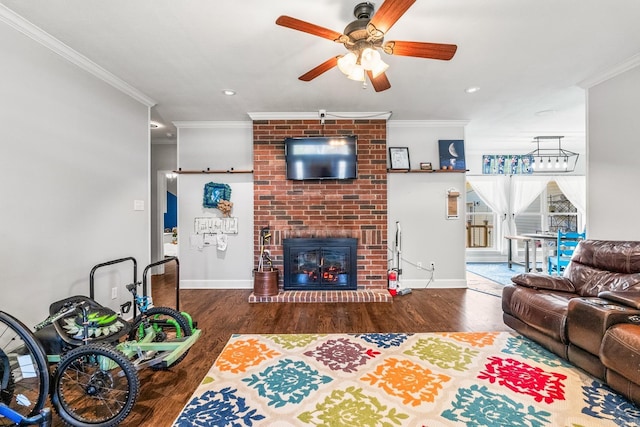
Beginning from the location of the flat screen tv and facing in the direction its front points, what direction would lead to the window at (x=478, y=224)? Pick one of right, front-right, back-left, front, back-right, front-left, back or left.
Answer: back-left

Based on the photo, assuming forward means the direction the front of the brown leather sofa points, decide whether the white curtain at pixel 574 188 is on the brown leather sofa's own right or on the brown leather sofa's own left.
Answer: on the brown leather sofa's own right

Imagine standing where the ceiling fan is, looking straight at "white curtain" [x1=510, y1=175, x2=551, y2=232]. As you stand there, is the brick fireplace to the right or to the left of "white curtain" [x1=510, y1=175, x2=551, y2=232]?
left

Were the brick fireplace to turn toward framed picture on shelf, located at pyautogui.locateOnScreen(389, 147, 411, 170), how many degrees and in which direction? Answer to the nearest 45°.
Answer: approximately 90° to its left

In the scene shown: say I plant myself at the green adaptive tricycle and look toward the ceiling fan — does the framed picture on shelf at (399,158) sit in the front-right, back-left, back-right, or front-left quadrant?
front-left

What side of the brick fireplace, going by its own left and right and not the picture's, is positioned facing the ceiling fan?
front

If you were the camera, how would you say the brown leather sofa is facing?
facing the viewer and to the left of the viewer

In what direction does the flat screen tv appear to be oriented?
toward the camera

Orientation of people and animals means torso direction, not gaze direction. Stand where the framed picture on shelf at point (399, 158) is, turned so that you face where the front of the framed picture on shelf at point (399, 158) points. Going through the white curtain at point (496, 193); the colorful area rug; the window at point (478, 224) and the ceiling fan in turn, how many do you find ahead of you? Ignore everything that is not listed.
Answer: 2

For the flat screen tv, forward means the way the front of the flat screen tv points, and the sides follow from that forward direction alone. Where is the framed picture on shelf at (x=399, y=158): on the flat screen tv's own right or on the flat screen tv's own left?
on the flat screen tv's own left

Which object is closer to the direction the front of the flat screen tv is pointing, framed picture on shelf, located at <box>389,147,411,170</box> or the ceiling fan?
the ceiling fan

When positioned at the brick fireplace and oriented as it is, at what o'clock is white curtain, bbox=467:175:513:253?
The white curtain is roughly at 8 o'clock from the brick fireplace.

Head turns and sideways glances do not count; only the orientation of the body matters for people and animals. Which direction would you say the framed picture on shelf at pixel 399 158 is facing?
toward the camera

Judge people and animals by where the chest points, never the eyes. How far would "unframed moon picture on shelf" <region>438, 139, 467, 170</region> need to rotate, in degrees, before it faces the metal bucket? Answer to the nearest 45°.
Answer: approximately 45° to its right

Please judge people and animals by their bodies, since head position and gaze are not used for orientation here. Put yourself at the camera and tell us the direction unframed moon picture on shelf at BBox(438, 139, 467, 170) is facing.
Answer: facing the viewer

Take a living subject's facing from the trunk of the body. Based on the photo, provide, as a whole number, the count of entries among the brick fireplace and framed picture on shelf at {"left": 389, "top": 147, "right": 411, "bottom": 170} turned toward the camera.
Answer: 2
